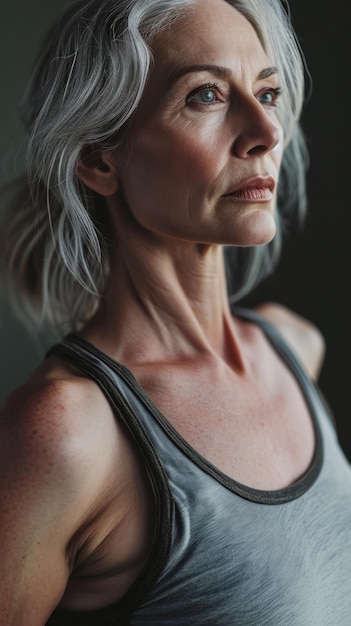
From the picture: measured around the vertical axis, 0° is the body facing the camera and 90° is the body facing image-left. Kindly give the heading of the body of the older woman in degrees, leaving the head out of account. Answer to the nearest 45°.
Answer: approximately 315°
